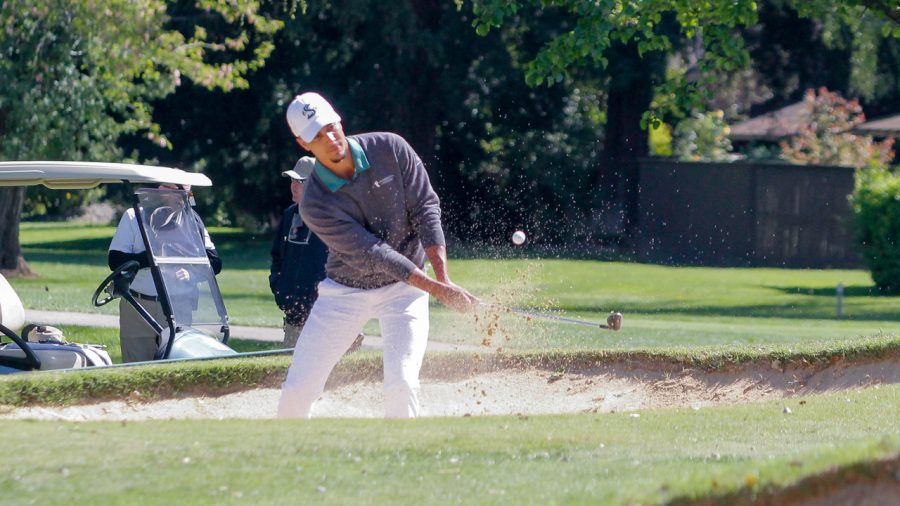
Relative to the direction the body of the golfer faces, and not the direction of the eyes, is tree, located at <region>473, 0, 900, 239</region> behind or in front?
behind

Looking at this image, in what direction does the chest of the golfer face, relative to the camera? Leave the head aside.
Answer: toward the camera

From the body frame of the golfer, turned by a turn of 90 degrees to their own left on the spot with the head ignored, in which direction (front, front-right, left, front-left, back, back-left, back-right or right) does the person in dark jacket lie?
left

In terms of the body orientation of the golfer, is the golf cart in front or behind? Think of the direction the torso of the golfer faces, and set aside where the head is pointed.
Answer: behind

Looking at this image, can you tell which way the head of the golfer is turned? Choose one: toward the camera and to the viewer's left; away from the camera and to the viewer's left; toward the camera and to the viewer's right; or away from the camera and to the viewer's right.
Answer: toward the camera and to the viewer's right
